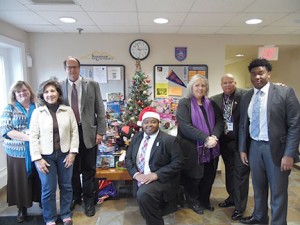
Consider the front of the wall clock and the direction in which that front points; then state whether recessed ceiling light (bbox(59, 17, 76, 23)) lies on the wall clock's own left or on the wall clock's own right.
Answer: on the wall clock's own right

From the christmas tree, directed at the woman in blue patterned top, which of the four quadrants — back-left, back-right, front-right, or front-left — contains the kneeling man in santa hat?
front-left

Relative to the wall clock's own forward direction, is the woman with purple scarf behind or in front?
in front

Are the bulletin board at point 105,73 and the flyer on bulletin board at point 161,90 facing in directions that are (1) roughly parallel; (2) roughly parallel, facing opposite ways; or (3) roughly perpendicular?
roughly parallel

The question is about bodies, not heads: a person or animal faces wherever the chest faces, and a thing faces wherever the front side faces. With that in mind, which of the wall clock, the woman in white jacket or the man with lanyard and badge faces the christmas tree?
the wall clock

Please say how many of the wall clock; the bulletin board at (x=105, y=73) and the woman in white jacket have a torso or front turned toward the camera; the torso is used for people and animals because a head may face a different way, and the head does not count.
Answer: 3

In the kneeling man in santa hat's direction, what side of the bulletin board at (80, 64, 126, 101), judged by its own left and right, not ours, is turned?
front

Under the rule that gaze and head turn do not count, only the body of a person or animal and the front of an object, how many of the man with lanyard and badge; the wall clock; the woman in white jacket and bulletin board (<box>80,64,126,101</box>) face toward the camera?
4

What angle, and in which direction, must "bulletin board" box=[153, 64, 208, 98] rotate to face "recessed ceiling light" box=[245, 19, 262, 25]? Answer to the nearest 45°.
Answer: approximately 45° to its left

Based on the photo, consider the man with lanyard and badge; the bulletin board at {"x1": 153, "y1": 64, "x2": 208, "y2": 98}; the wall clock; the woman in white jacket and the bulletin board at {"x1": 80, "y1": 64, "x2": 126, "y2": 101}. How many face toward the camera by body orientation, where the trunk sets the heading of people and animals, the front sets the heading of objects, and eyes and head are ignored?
5

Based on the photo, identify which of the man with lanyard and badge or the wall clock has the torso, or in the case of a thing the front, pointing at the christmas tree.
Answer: the wall clock

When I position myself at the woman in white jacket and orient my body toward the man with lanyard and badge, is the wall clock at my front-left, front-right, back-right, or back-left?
front-left

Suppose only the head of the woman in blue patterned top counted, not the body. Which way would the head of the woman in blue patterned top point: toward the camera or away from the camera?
toward the camera

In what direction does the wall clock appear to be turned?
toward the camera

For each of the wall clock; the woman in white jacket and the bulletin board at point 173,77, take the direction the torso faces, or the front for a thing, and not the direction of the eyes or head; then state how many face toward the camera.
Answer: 3

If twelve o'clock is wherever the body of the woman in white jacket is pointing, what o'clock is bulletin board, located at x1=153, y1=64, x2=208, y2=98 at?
The bulletin board is roughly at 8 o'clock from the woman in white jacket.
